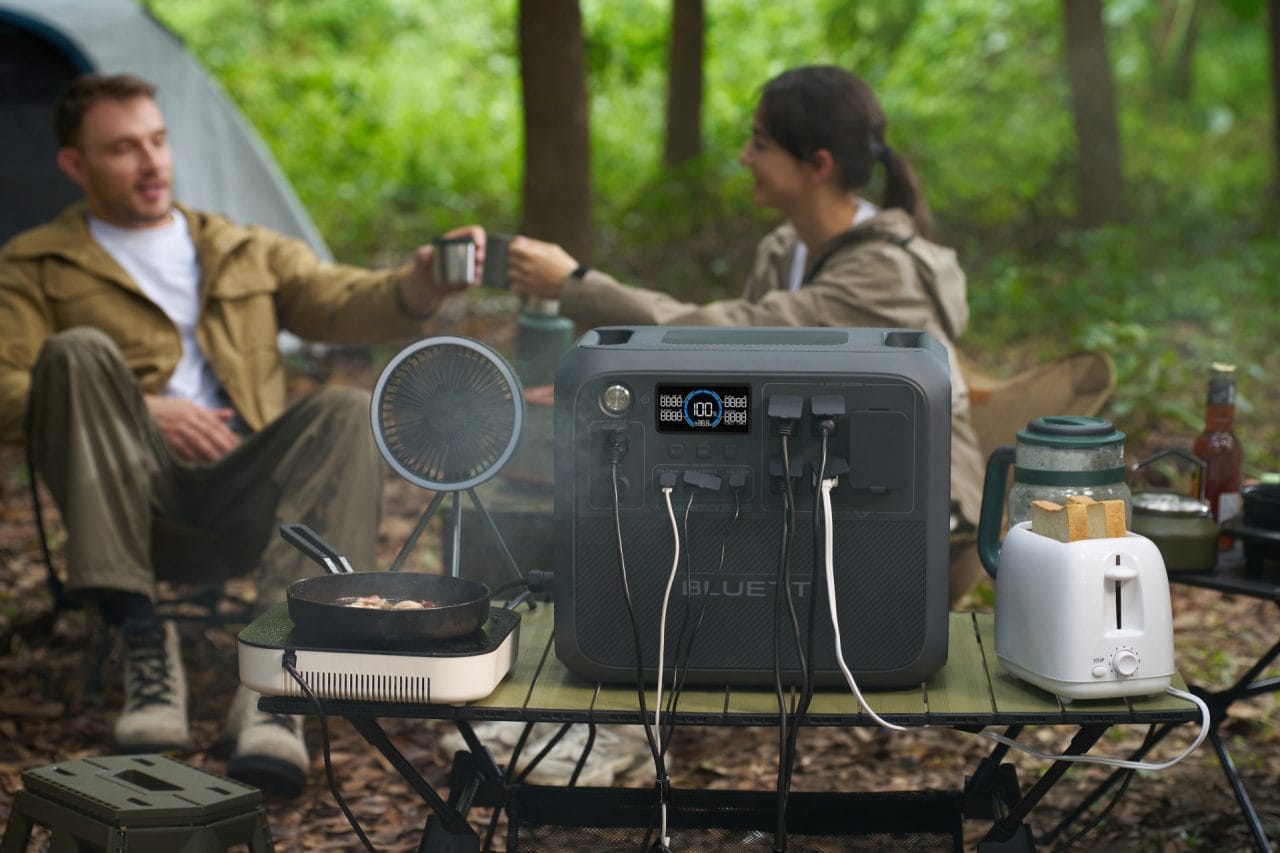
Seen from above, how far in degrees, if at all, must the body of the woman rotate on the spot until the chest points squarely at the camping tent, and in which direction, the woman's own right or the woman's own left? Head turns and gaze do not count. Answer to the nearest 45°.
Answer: approximately 45° to the woman's own right

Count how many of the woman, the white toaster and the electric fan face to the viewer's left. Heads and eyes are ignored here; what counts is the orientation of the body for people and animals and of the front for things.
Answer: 1

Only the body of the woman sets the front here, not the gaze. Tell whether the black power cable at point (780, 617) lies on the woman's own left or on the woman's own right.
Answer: on the woman's own left

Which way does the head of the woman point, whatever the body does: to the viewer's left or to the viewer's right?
to the viewer's left

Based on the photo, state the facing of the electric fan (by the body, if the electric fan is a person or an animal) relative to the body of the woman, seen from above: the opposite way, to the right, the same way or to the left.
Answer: to the left

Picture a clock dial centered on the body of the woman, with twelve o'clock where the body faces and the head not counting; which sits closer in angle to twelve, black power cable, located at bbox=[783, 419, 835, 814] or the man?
the man

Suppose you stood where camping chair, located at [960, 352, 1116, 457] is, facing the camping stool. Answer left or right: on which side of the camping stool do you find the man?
right

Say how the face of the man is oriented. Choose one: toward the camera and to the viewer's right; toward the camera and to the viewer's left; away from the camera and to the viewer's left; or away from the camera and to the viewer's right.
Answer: toward the camera and to the viewer's right

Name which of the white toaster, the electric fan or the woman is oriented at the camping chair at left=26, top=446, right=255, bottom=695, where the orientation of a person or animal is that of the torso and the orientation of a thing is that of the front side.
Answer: the woman

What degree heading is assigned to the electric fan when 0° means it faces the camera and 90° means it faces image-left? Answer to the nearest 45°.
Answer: approximately 0°

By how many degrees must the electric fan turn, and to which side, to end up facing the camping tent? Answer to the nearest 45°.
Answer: approximately 180°

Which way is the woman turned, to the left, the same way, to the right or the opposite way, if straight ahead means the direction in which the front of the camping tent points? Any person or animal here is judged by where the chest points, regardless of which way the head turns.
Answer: to the right

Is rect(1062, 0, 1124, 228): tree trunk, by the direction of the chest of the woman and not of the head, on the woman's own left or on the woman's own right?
on the woman's own right

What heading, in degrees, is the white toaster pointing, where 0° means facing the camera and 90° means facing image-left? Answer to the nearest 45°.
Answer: approximately 315°

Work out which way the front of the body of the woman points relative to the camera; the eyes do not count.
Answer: to the viewer's left

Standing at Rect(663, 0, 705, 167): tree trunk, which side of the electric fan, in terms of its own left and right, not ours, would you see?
back

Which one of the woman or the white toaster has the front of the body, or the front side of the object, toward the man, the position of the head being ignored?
the woman
